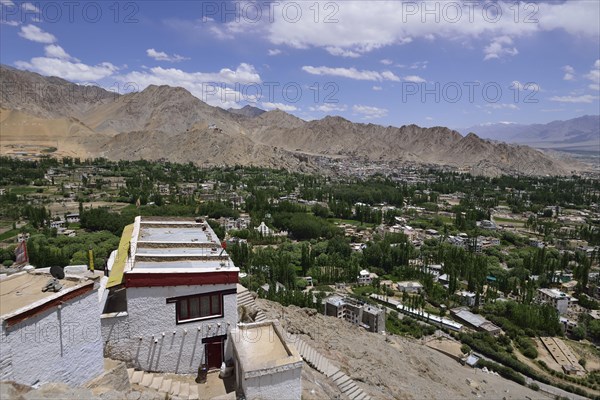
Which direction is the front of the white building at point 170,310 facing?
toward the camera

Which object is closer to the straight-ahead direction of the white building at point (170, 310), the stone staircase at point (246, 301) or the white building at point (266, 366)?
the white building

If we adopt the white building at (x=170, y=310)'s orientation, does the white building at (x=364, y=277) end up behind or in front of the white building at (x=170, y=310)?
behind

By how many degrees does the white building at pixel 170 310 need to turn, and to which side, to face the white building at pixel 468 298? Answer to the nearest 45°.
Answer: approximately 135° to its left

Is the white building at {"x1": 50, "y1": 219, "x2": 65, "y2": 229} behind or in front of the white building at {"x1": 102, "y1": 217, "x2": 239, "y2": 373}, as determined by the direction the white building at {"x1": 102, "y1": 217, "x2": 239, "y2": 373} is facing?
behind

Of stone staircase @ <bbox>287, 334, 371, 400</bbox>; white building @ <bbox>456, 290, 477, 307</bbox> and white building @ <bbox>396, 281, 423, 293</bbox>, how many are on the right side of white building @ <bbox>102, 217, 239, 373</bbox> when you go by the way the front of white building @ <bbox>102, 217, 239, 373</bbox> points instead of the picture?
0

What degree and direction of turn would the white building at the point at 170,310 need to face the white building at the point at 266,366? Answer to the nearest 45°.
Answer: approximately 45° to its left

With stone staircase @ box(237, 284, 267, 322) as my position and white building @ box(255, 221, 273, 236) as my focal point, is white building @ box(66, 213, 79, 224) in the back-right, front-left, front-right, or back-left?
front-left

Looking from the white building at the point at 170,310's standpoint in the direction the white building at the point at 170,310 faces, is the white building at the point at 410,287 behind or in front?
behind

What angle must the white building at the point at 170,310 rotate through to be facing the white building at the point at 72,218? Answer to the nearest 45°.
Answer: approximately 180°

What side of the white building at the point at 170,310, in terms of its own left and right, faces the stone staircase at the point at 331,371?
left

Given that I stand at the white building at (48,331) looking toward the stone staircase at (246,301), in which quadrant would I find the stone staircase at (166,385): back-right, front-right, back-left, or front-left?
front-right
